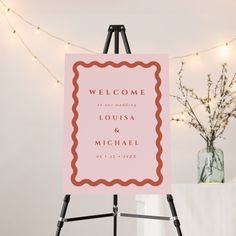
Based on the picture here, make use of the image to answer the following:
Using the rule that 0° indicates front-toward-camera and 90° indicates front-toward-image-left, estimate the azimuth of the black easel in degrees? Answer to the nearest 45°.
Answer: approximately 0°

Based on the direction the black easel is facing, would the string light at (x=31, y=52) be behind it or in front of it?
behind

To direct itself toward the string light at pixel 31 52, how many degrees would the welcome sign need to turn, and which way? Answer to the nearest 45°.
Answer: approximately 135° to its right

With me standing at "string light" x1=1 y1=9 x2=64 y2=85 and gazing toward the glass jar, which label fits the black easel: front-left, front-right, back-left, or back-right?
front-right

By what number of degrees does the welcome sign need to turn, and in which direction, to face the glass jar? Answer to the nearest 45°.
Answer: approximately 135° to its left

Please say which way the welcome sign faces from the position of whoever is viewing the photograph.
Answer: facing the viewer

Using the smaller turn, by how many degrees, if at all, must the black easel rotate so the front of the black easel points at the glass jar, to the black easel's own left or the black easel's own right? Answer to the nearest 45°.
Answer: approximately 135° to the black easel's own left
